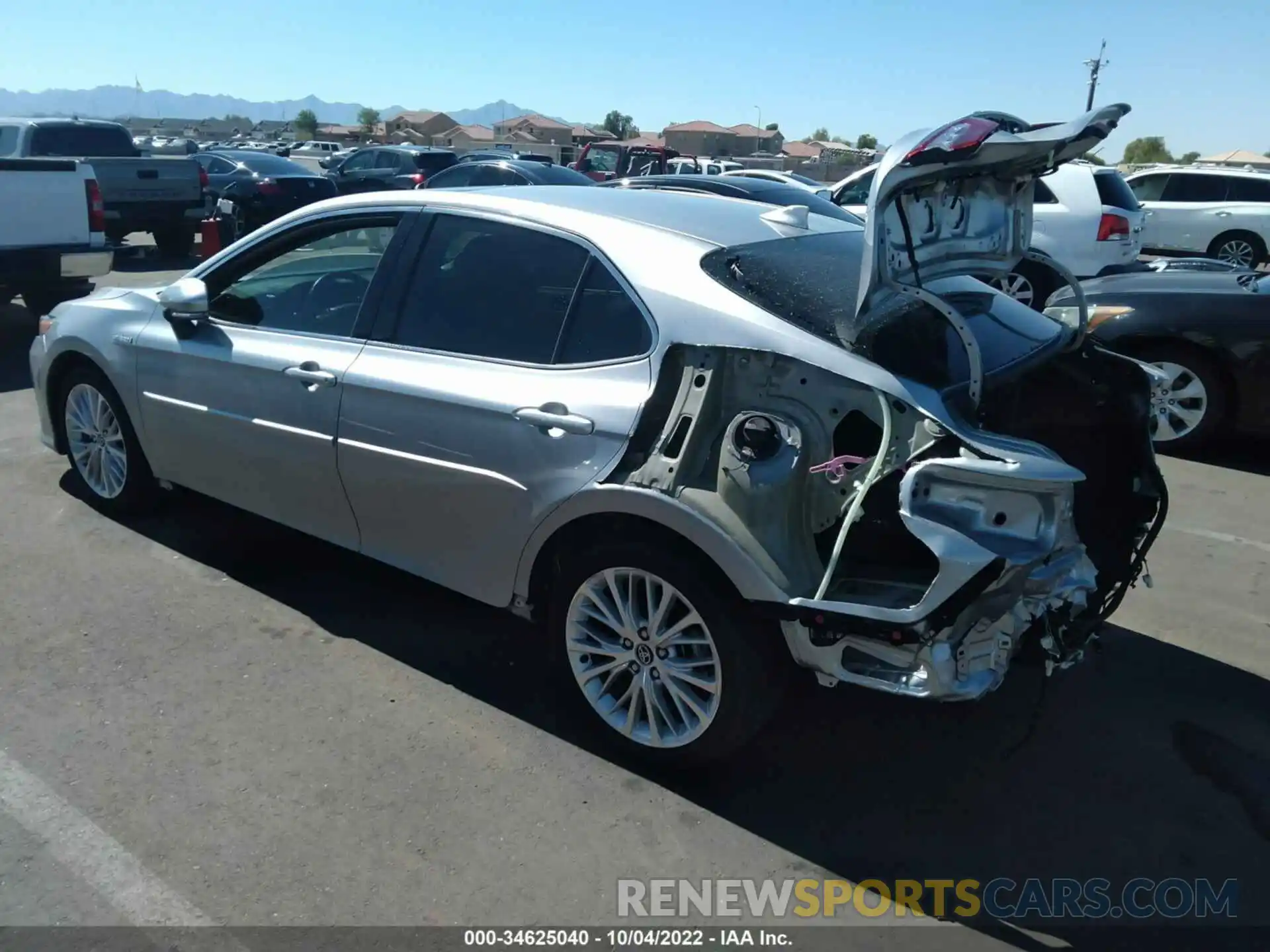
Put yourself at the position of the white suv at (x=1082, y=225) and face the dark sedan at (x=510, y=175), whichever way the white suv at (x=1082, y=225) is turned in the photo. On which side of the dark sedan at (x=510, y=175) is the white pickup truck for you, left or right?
left

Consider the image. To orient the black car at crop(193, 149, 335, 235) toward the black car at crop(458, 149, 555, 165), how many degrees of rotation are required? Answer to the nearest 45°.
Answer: approximately 90° to its right

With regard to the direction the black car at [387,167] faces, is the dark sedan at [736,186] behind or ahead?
behind

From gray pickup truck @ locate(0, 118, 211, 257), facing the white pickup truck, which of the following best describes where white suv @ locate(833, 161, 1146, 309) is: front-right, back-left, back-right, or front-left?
front-left

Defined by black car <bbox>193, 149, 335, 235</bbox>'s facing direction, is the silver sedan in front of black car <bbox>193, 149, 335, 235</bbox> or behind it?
behind

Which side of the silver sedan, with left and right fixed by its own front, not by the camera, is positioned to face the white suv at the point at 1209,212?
right

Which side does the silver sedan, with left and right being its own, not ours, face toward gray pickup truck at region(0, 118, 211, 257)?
front

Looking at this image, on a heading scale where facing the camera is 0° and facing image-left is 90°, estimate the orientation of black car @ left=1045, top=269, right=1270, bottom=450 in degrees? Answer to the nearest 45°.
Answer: approximately 90°

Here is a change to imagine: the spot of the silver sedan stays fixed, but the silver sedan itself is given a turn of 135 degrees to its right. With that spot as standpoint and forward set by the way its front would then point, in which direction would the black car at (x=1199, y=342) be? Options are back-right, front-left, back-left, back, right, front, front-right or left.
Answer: front-left

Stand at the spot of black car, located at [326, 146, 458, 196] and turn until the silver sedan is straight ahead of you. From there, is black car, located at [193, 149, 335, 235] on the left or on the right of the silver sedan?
right
